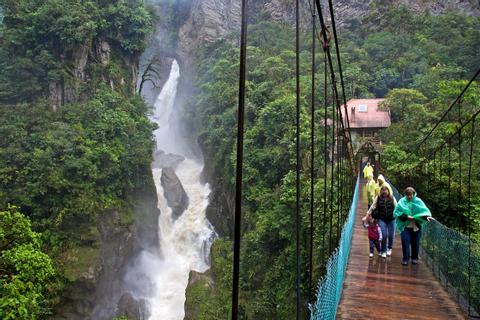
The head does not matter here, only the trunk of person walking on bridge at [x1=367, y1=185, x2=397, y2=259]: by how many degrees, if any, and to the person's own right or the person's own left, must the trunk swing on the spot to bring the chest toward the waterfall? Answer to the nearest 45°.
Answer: approximately 135° to the person's own right

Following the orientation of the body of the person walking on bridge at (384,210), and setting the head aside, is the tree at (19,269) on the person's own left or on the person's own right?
on the person's own right

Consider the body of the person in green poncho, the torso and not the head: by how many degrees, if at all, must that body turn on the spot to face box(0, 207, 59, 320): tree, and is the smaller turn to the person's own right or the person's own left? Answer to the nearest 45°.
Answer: approximately 90° to the person's own right

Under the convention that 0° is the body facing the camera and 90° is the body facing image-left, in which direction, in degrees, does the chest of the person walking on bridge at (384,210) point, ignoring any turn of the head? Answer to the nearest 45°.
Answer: approximately 0°

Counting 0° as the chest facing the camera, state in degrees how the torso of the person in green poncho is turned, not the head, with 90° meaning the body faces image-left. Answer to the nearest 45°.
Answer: approximately 0°

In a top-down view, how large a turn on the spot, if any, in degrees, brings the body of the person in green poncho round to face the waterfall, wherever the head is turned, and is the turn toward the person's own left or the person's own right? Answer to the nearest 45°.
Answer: approximately 135° to the person's own right

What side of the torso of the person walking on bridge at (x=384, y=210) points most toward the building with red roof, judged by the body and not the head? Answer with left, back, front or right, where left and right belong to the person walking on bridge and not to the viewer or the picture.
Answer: back

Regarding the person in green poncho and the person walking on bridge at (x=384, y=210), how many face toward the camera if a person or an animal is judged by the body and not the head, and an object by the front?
2
